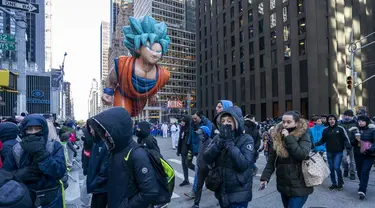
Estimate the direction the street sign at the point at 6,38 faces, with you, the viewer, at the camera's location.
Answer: facing the viewer

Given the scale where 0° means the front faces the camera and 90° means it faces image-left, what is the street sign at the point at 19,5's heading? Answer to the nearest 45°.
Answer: approximately 0°

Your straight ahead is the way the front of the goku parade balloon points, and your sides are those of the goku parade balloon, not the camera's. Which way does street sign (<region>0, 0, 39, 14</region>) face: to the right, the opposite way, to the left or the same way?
the same way

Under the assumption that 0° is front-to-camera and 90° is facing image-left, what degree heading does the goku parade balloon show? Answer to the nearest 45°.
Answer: approximately 315°

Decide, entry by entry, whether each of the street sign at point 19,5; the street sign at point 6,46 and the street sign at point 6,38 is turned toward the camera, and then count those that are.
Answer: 3

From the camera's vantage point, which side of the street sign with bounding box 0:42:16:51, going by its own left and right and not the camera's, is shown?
front

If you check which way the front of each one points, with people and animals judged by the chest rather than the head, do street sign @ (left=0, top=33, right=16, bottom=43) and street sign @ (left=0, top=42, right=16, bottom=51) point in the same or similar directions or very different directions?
same or similar directions

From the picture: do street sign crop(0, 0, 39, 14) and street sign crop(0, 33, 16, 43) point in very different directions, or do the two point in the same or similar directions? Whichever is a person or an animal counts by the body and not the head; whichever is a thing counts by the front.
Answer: same or similar directions
